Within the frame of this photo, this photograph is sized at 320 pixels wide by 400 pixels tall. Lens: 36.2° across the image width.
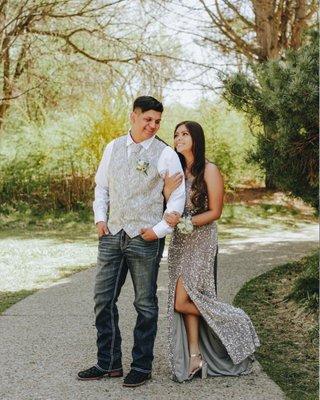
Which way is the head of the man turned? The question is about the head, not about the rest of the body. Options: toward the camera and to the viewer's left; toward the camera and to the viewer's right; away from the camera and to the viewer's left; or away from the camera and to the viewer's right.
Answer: toward the camera and to the viewer's right

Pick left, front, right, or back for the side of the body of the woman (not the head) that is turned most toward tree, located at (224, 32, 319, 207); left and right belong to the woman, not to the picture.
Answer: back

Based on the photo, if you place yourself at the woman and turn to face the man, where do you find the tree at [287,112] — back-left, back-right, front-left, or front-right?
back-right

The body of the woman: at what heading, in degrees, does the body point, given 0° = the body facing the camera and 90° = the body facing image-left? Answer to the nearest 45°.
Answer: approximately 45°

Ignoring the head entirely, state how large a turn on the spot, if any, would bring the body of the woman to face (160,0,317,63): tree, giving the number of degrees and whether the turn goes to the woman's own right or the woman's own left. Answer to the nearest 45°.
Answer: approximately 135° to the woman's own right

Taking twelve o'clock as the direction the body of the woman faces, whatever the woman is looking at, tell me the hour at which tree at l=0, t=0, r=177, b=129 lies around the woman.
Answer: The tree is roughly at 4 o'clock from the woman.

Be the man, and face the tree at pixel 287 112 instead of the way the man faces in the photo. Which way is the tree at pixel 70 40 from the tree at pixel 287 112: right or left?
left

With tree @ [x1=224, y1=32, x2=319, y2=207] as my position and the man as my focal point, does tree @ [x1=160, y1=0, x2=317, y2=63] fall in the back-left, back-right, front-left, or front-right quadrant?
back-right
